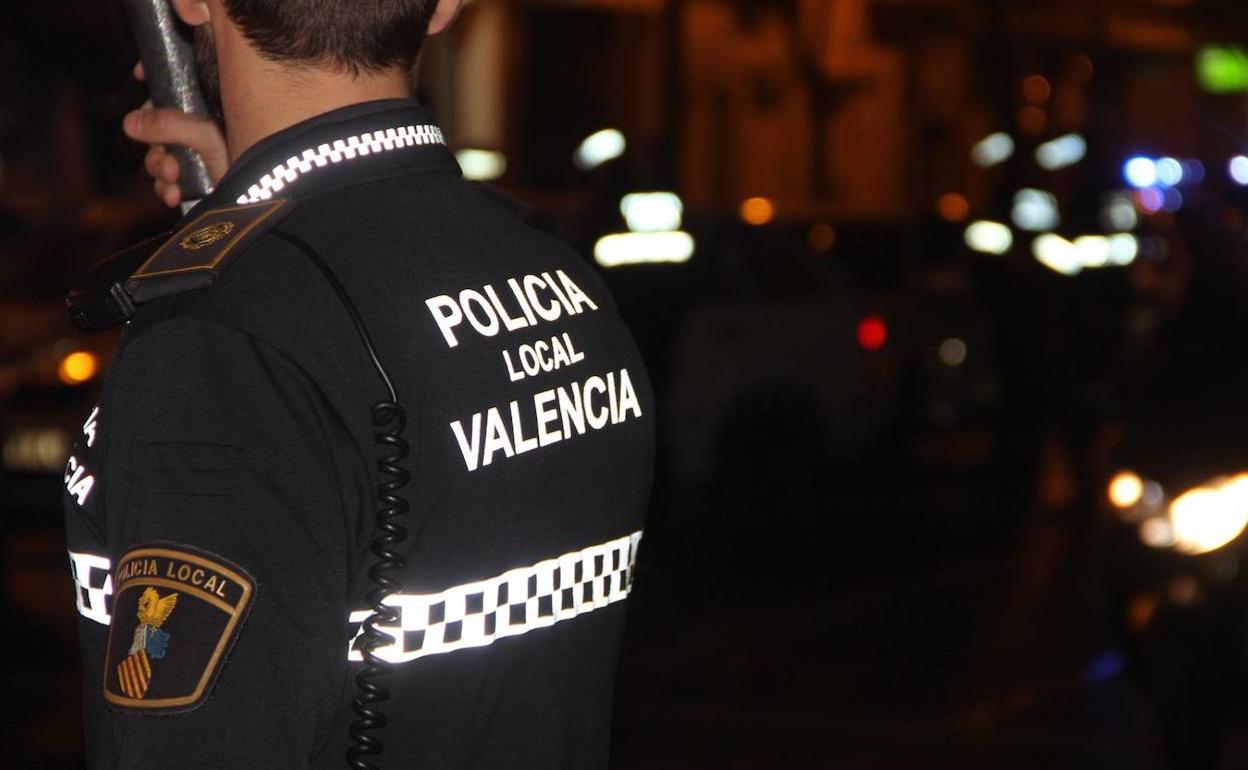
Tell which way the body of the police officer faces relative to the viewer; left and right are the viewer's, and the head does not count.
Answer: facing away from the viewer and to the left of the viewer
